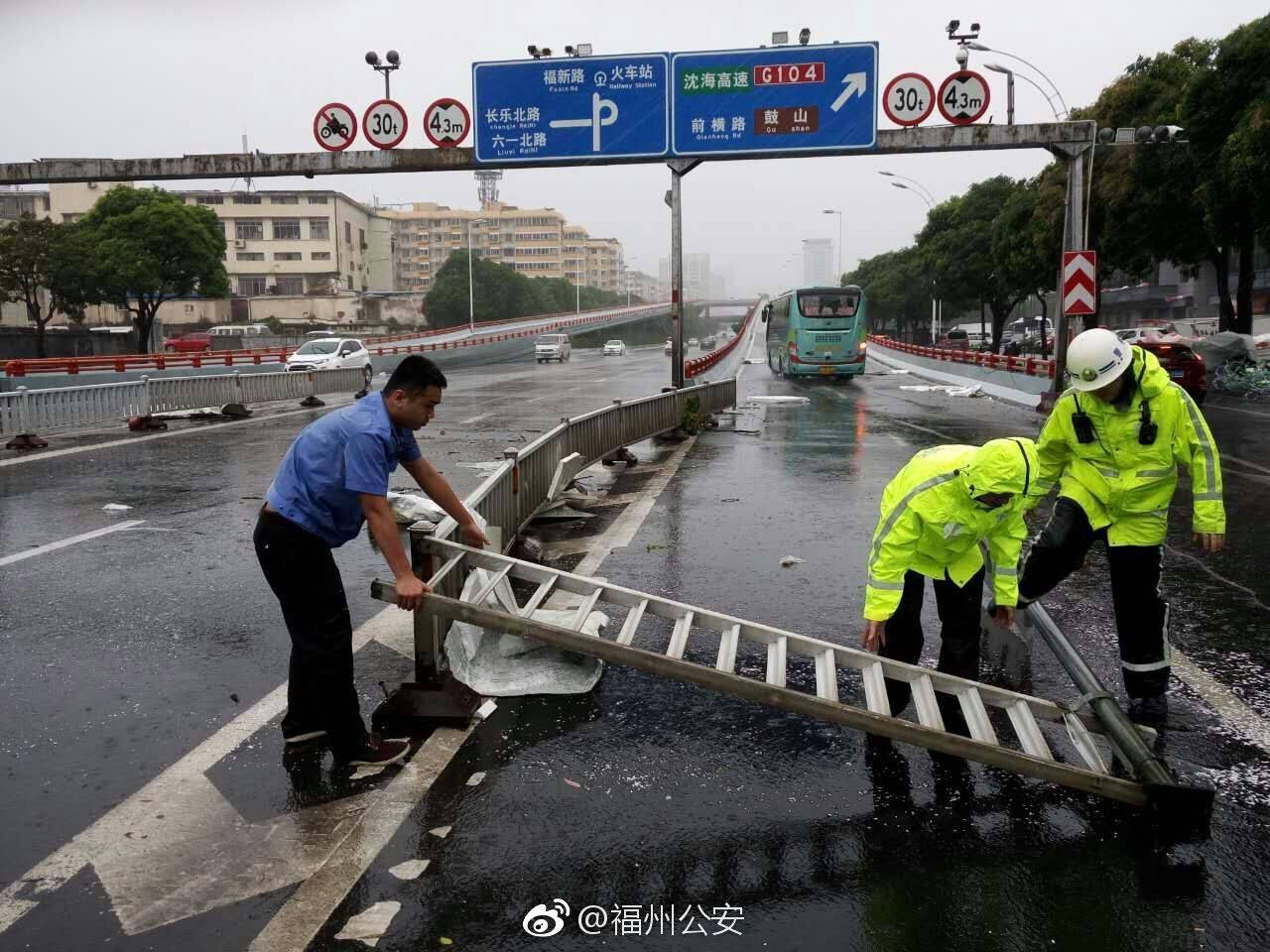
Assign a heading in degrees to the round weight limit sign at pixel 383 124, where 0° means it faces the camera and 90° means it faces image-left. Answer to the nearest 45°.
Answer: approximately 0°

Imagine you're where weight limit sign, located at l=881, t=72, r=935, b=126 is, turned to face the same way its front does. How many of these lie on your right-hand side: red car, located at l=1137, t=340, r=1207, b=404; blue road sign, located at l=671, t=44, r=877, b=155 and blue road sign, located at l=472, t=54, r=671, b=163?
2

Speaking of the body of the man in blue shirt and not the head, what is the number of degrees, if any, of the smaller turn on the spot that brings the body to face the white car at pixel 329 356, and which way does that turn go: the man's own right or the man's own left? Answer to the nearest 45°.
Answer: approximately 90° to the man's own left

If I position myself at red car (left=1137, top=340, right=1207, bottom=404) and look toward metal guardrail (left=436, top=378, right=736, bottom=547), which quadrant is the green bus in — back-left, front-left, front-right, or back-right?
back-right

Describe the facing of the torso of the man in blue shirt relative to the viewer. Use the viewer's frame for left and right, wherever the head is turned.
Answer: facing to the right of the viewer

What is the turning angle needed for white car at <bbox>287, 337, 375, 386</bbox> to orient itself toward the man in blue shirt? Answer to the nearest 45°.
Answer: approximately 45° to its left

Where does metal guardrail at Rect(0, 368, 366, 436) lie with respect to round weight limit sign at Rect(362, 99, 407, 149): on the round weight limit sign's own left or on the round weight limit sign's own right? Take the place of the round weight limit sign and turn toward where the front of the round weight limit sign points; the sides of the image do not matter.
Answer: on the round weight limit sign's own right
